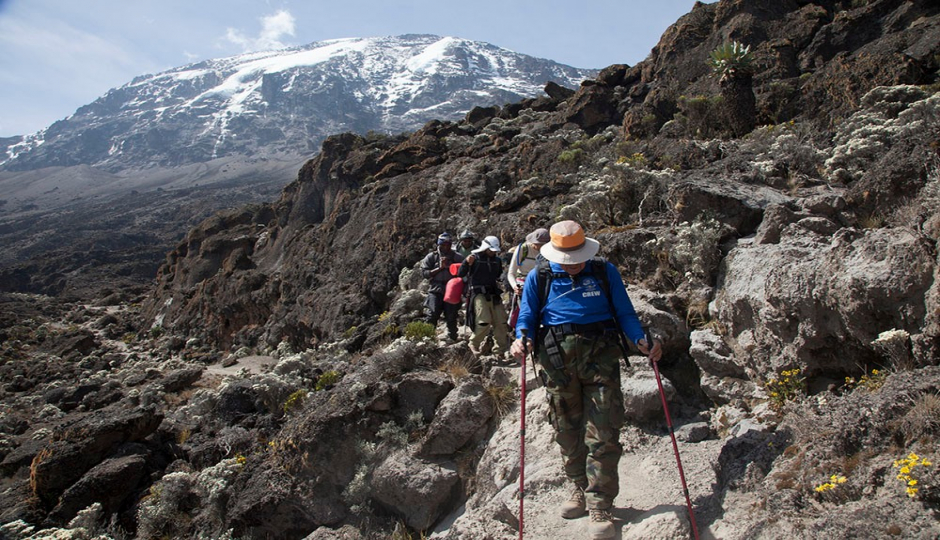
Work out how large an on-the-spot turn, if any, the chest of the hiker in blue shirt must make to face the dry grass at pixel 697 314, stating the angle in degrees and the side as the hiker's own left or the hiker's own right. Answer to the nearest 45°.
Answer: approximately 135° to the hiker's own left

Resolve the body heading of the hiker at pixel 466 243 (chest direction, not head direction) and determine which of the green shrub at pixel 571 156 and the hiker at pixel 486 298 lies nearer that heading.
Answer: the hiker

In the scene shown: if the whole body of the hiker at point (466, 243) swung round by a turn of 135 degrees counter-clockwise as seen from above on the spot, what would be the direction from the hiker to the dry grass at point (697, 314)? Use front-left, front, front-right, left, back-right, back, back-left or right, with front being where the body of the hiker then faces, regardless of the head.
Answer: right

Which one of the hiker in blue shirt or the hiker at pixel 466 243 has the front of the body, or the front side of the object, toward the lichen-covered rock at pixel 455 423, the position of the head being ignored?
the hiker

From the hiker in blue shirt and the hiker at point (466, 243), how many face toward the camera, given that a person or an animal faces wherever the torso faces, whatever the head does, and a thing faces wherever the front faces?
2

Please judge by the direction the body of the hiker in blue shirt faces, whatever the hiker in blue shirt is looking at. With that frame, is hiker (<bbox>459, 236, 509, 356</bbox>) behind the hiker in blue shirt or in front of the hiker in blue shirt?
behind

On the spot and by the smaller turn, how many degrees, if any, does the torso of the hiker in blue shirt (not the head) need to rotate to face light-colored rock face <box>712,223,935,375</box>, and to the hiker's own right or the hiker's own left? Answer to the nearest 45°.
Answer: approximately 135° to the hiker's own left

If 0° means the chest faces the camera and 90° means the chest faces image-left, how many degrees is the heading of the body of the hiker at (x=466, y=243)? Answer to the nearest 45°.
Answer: approximately 0°

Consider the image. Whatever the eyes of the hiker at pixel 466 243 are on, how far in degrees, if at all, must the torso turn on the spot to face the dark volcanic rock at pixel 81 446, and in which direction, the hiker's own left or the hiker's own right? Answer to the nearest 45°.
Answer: approximately 90° to the hiker's own right

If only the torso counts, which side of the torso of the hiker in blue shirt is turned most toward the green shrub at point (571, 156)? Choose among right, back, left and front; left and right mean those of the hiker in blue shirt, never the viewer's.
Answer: back
